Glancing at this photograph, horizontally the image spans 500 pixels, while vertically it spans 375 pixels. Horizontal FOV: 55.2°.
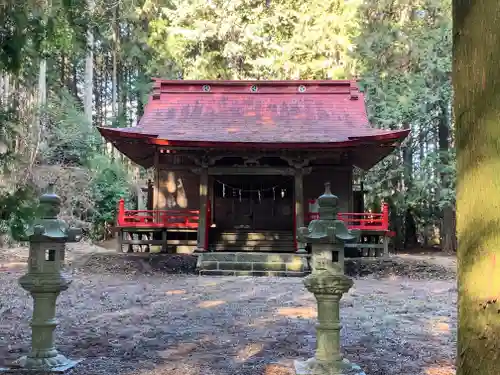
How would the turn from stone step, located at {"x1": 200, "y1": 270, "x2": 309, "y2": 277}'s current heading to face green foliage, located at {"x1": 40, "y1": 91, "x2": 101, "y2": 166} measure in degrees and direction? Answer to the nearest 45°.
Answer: approximately 135° to its right

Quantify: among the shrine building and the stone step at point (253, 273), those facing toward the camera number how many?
2

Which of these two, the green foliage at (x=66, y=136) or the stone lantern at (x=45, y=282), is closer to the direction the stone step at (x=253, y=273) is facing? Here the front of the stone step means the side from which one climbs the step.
the stone lantern

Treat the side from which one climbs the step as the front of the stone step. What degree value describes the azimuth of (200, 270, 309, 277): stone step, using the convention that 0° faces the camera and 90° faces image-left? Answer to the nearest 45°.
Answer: approximately 0°

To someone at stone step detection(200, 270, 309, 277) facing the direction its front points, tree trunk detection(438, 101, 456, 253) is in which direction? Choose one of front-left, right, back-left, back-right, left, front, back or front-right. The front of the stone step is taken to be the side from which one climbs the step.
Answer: back-left

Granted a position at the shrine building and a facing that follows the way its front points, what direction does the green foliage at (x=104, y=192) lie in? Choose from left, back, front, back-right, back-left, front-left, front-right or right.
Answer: back-right

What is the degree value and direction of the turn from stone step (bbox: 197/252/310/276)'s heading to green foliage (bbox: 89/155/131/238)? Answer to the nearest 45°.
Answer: approximately 135° to its right

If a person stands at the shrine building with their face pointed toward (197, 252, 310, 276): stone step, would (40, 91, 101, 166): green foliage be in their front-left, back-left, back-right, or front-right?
back-right

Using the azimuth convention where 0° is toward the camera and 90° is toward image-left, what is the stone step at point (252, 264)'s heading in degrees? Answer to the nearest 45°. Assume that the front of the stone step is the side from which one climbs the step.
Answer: approximately 0°

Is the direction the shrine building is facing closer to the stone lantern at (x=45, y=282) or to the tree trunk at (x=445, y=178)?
the stone lantern
